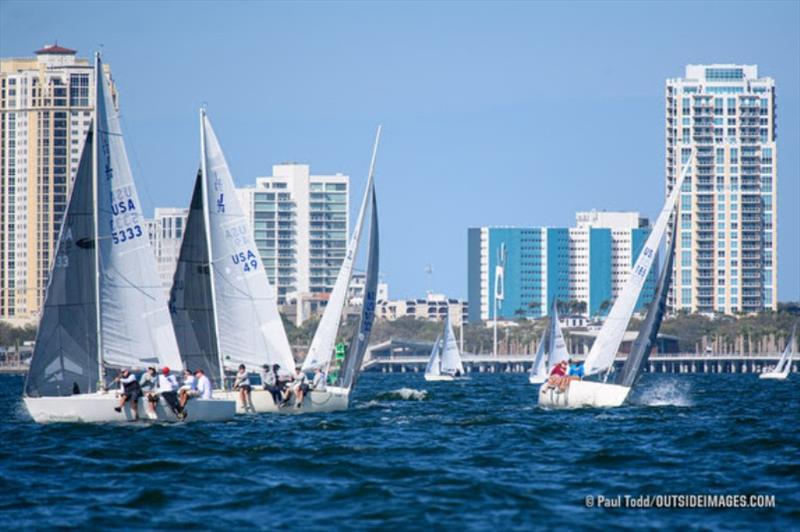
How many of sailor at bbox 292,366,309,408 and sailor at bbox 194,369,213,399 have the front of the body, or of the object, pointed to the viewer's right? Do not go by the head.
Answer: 0

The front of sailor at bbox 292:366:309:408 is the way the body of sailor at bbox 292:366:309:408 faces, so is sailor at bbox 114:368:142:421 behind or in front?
in front

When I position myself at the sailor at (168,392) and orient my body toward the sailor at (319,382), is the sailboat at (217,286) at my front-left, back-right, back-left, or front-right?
front-left
